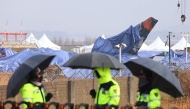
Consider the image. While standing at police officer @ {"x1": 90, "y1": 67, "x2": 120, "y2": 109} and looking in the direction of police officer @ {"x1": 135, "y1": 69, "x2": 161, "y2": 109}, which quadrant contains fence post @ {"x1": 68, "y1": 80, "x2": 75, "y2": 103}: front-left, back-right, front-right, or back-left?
back-left

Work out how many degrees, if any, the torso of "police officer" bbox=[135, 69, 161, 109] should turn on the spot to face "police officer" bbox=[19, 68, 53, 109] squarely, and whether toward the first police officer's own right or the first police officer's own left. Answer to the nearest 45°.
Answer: approximately 45° to the first police officer's own right

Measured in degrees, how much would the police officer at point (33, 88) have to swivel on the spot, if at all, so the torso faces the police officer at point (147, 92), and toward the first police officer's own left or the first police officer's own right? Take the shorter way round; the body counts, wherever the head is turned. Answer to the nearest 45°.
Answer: approximately 45° to the first police officer's own left

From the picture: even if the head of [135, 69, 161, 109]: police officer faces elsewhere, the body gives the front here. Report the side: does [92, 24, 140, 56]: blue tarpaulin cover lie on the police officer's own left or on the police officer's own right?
on the police officer's own right

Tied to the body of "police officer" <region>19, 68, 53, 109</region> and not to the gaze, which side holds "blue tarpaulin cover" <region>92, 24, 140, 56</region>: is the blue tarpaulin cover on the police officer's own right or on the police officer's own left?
on the police officer's own left

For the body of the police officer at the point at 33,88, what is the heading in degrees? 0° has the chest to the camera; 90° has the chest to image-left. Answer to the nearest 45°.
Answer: approximately 315°

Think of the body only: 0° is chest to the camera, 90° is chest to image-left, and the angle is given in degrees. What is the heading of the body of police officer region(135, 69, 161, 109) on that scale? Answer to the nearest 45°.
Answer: approximately 45°
